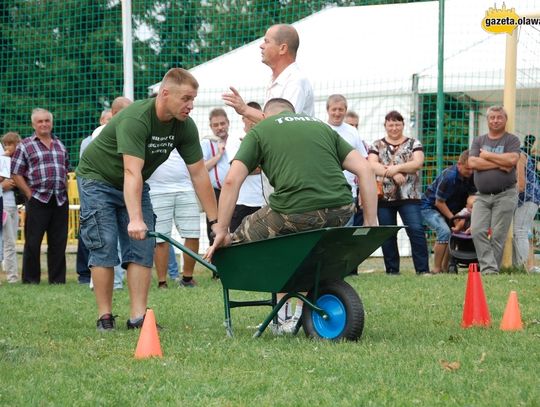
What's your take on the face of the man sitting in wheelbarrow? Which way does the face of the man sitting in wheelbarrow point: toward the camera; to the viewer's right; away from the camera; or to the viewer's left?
away from the camera

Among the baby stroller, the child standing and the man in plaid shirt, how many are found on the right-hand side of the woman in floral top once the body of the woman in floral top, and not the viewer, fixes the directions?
2

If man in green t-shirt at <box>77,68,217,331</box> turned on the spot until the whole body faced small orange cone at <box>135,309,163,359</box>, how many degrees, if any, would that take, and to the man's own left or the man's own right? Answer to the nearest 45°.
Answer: approximately 45° to the man's own right

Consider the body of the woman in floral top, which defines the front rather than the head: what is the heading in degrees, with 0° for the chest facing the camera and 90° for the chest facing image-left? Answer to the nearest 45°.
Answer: approximately 0°

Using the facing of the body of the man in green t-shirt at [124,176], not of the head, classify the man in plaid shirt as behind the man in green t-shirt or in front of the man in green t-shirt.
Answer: behind

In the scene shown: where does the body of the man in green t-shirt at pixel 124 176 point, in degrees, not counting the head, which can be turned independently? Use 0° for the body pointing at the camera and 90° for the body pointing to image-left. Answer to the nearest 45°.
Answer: approximately 315°

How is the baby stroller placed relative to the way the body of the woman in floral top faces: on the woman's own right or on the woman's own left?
on the woman's own left
